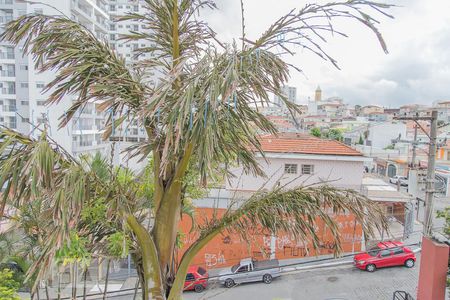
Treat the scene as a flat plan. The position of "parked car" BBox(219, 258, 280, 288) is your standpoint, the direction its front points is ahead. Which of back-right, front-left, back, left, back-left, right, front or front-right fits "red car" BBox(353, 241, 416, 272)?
back

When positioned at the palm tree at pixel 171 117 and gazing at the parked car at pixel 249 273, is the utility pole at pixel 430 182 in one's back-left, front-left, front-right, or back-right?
front-right

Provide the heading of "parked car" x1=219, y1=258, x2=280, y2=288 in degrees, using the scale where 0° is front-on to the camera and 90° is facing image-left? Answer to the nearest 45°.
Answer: approximately 90°

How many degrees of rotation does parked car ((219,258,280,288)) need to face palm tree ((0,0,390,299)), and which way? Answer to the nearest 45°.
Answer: approximately 90° to its left

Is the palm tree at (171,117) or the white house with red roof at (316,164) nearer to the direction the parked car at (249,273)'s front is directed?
the palm tree

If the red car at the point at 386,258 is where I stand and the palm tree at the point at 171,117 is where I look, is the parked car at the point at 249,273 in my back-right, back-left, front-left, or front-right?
front-right

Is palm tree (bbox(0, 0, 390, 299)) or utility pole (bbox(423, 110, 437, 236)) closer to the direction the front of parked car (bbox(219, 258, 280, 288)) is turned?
the palm tree
